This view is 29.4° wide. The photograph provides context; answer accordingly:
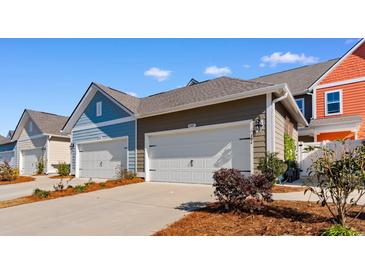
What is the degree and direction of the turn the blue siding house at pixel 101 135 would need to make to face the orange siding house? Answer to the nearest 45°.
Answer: approximately 135° to its left

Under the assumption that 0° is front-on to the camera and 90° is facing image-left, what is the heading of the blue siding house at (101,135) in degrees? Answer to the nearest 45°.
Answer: approximately 45°

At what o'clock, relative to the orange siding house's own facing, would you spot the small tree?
The small tree is roughly at 12 o'clock from the orange siding house.

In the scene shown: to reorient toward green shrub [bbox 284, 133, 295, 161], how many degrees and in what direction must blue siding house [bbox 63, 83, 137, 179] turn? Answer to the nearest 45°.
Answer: approximately 90° to its left

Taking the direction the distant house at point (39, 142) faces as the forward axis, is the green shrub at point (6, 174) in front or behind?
in front

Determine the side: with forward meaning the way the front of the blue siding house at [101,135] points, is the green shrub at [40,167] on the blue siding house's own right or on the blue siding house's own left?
on the blue siding house's own right

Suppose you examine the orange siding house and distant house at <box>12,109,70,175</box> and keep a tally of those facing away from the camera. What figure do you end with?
0

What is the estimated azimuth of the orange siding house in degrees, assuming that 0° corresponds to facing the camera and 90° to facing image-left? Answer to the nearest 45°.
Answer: approximately 0°

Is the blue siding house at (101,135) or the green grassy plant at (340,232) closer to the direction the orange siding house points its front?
the green grassy plant

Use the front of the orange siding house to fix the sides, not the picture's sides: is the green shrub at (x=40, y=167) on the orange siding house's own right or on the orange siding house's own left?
on the orange siding house's own right
